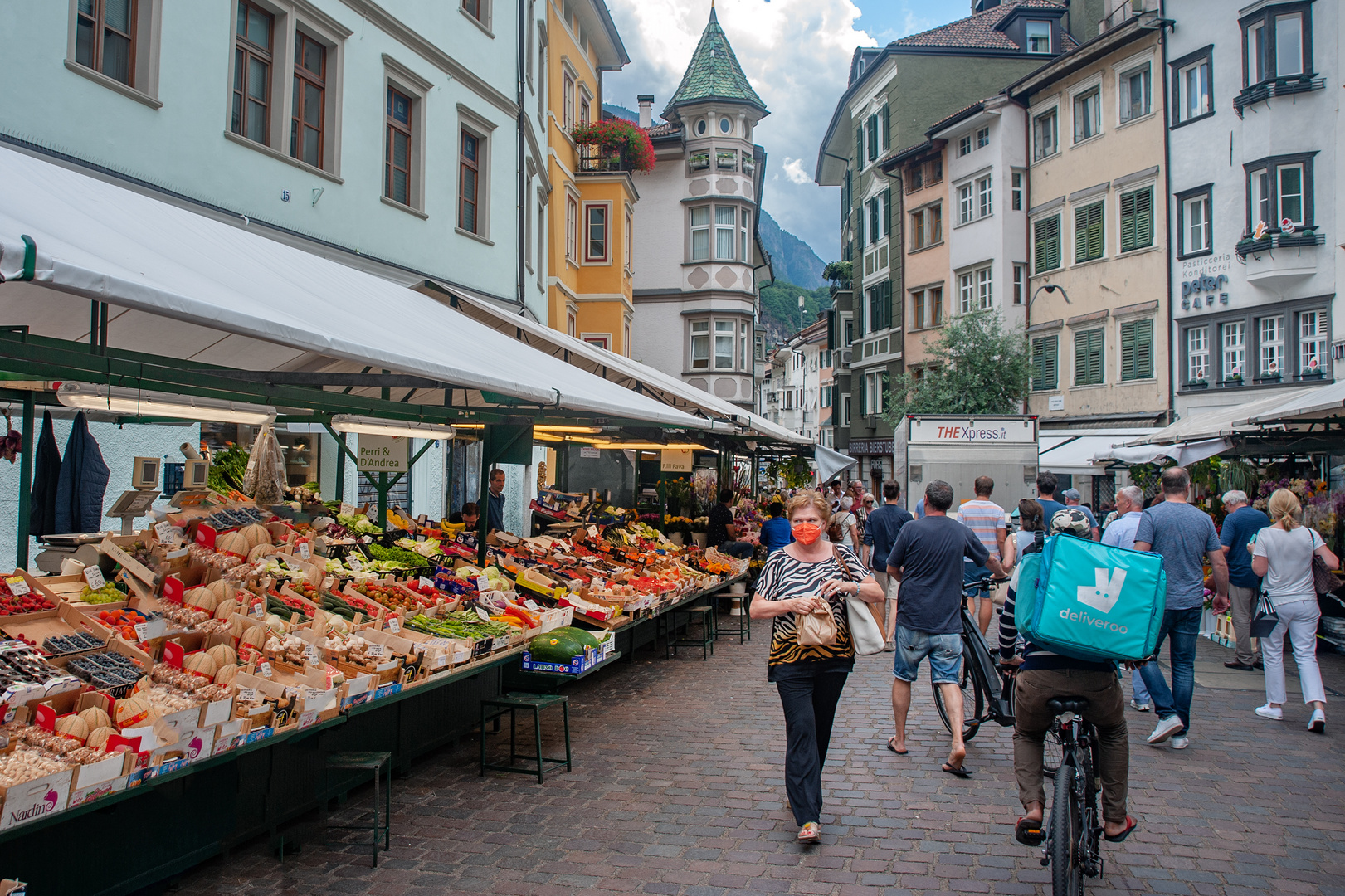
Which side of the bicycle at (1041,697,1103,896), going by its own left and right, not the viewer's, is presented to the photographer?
back

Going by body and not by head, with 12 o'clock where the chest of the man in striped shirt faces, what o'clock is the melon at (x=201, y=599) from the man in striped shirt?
The melon is roughly at 7 o'clock from the man in striped shirt.

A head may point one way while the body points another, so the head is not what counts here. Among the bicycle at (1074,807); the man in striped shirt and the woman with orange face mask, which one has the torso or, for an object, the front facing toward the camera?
the woman with orange face mask

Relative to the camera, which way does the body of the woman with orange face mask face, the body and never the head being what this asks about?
toward the camera

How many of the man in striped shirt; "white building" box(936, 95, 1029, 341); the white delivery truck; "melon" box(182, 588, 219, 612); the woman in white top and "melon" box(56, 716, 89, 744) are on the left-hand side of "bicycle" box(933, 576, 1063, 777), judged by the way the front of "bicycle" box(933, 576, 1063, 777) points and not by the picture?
2

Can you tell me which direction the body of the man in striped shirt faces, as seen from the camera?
away from the camera

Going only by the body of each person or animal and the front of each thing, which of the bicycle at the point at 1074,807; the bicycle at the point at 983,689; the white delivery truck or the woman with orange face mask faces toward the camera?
the woman with orange face mask

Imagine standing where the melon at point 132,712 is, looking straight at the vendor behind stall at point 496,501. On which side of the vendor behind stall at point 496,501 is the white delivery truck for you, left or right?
right

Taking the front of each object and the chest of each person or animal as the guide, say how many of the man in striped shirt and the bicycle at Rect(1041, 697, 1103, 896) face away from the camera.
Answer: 2

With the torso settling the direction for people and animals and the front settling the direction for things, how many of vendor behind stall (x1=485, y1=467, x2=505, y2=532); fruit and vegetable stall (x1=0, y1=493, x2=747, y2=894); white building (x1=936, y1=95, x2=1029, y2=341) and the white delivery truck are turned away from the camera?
1

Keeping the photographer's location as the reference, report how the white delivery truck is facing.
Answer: facing away from the viewer

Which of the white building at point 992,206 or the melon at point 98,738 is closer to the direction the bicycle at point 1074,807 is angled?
the white building

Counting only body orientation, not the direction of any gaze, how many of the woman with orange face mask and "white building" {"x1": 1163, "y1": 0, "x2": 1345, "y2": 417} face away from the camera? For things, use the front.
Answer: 0

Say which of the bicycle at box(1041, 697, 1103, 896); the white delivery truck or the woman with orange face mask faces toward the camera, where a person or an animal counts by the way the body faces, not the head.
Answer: the woman with orange face mask

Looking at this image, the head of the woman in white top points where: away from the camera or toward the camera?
away from the camera

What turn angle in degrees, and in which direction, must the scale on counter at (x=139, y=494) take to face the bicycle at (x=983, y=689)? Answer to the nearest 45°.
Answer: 0° — it already faces it

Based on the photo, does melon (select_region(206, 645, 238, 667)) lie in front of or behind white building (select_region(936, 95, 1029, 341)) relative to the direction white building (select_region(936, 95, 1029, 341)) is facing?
in front
